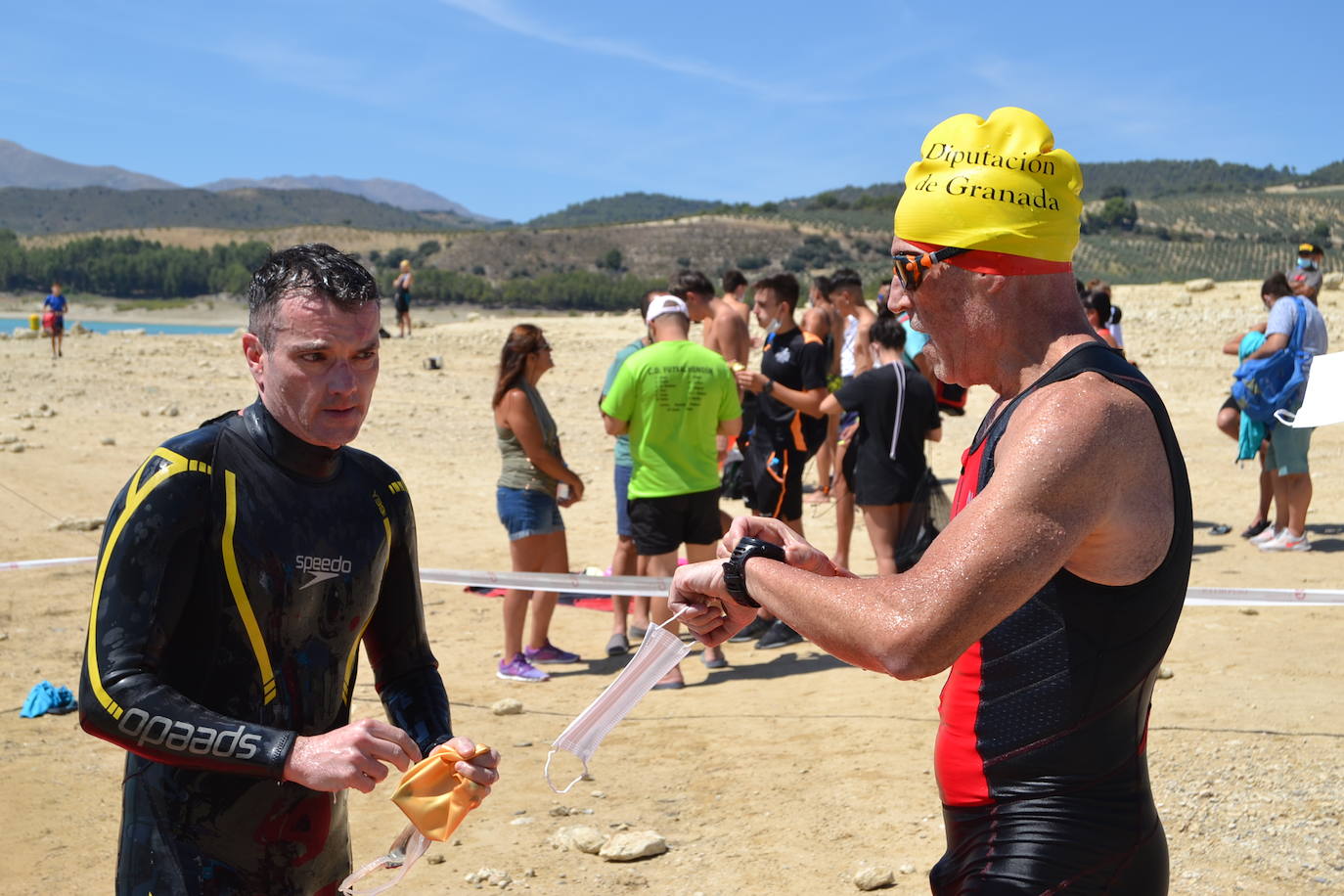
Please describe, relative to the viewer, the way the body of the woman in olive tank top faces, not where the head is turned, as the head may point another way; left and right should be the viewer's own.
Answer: facing to the right of the viewer

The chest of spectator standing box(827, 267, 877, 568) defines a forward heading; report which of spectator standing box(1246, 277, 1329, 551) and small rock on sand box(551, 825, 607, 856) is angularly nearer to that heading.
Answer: the small rock on sand

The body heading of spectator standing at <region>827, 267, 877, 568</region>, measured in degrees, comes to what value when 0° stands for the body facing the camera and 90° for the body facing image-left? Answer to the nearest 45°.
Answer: approximately 45°

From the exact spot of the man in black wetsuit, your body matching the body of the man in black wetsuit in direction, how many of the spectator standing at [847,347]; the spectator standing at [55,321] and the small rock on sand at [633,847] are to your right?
0

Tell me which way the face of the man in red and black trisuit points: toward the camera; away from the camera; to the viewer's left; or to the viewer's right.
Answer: to the viewer's left

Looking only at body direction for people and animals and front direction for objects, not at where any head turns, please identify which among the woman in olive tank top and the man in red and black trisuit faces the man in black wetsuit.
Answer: the man in red and black trisuit

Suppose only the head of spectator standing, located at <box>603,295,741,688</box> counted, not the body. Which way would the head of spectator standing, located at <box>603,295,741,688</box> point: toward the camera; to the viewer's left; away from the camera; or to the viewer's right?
away from the camera

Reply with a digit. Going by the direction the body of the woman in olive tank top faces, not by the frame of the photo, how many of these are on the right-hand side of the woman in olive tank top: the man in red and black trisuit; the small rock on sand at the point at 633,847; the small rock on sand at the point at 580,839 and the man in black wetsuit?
4

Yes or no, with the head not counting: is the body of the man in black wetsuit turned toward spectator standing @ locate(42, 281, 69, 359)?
no

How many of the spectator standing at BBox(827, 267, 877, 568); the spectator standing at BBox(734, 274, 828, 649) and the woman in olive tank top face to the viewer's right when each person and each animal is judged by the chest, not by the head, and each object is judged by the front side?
1

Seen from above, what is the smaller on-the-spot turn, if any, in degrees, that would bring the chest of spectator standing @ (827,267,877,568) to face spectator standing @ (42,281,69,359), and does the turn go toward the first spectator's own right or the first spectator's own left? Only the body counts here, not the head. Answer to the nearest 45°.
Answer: approximately 90° to the first spectator's own right

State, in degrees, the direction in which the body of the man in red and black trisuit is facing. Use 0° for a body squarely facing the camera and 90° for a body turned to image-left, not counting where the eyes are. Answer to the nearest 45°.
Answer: approximately 90°

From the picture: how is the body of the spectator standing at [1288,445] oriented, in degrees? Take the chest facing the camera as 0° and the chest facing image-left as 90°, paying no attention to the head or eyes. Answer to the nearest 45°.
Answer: approximately 90°
